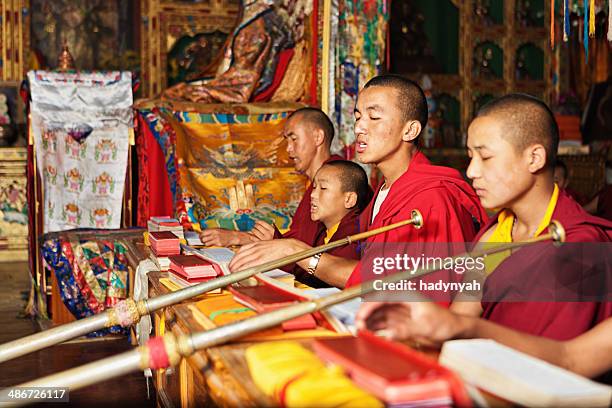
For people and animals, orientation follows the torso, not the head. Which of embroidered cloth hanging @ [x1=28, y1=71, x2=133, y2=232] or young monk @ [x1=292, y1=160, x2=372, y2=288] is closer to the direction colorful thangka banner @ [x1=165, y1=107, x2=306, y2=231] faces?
the young monk

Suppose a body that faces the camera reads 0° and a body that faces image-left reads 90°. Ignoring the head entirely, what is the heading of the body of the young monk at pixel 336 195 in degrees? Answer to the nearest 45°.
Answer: approximately 45°

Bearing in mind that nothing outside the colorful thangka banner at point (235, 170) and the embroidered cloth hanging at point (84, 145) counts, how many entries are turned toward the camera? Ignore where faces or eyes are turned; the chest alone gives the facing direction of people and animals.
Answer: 2

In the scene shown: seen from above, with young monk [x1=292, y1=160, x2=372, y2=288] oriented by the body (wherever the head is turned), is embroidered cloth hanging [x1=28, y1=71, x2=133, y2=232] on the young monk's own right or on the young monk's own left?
on the young monk's own right

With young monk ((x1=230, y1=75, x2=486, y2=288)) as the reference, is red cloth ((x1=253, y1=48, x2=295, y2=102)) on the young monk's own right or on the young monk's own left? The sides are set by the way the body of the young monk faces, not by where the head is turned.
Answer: on the young monk's own right

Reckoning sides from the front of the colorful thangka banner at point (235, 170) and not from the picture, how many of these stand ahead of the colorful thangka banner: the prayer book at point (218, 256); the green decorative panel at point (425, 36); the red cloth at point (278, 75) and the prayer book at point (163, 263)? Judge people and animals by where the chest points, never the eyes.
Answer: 2

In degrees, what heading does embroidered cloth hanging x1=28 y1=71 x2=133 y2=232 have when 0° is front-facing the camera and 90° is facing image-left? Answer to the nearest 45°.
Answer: approximately 0°

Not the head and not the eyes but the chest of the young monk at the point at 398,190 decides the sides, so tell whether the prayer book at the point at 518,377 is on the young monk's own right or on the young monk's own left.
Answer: on the young monk's own left

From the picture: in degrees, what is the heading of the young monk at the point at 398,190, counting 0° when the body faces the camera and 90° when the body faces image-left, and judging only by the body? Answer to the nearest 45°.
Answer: approximately 45°

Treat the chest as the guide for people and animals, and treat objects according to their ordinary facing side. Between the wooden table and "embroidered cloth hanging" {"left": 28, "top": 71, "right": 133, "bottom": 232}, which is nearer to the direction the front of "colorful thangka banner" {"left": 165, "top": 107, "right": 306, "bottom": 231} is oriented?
the wooden table

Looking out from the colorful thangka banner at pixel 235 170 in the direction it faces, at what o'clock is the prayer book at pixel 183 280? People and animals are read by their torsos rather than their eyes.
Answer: The prayer book is roughly at 12 o'clock from the colorful thangka banner.
